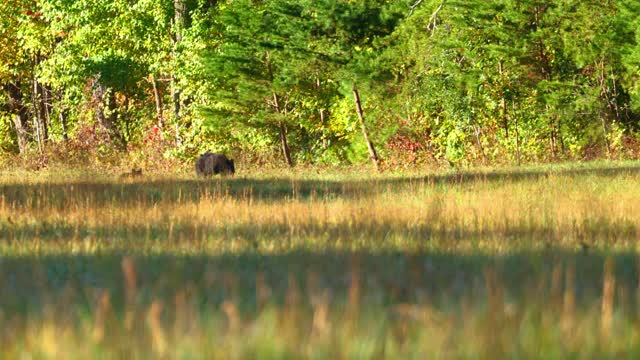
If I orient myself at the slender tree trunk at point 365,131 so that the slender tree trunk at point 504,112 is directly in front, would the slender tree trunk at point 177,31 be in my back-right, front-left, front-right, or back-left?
back-left

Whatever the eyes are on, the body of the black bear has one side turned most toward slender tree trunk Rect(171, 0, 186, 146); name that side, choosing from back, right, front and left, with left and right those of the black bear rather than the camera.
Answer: left

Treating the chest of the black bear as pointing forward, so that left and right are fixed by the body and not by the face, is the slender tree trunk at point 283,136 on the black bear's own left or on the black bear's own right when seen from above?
on the black bear's own left

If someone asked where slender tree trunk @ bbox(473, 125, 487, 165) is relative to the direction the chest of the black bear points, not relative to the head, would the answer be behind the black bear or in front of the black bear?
in front

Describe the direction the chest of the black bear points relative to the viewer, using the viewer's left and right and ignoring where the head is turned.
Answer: facing to the right of the viewer
